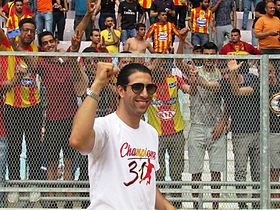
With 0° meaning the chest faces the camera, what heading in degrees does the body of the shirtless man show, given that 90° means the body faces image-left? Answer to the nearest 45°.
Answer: approximately 0°

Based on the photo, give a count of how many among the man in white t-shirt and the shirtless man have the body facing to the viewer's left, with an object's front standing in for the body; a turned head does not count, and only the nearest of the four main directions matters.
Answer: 0

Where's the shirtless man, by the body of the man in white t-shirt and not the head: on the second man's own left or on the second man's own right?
on the second man's own left

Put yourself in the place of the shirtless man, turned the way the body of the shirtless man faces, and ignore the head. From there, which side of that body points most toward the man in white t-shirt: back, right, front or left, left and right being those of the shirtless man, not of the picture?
front
